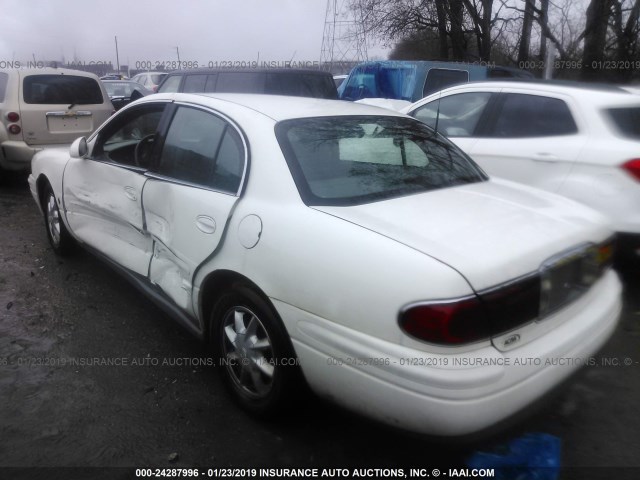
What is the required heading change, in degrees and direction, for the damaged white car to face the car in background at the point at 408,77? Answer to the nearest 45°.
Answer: approximately 45° to its right

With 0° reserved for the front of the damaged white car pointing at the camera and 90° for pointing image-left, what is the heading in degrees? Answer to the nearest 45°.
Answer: approximately 135°

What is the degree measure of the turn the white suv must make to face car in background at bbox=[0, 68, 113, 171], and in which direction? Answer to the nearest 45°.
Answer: approximately 45° to its left

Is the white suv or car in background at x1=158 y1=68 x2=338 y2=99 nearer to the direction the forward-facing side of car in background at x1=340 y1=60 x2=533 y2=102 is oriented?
the car in background

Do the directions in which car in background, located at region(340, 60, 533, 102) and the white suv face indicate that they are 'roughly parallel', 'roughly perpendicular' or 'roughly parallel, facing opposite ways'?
roughly perpendicular

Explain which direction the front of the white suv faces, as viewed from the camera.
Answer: facing away from the viewer and to the left of the viewer

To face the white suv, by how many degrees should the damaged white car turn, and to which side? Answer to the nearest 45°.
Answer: approximately 90° to its right
